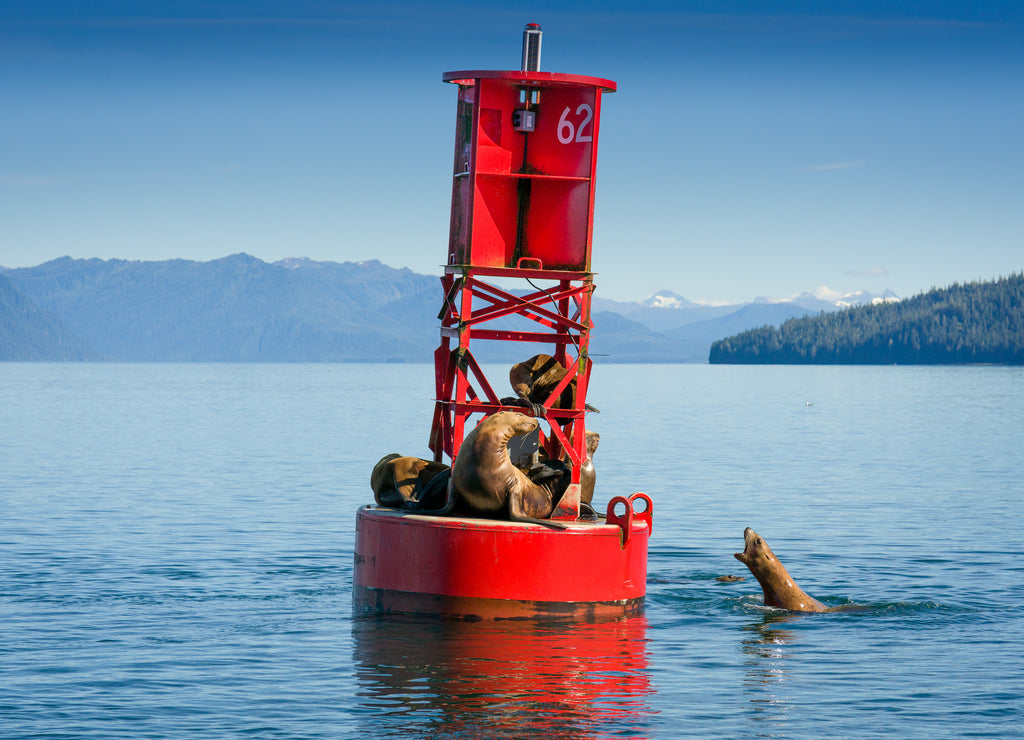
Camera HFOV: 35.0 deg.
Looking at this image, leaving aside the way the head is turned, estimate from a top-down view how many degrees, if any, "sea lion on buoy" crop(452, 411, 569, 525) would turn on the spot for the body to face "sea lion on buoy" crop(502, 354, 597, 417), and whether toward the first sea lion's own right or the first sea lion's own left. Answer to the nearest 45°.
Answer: approximately 90° to the first sea lion's own left

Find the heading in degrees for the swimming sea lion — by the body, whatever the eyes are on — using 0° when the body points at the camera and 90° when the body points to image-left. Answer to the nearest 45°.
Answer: approximately 90°

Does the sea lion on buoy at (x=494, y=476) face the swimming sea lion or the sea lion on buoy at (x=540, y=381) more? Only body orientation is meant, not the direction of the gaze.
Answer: the swimming sea lion

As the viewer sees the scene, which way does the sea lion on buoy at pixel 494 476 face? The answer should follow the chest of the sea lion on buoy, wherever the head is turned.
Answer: to the viewer's right

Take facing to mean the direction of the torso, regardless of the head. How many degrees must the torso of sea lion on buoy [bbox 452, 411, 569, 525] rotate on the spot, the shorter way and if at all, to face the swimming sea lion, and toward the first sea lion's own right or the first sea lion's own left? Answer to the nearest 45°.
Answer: approximately 45° to the first sea lion's own left

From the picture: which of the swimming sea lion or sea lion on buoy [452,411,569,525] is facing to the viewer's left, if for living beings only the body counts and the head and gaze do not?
the swimming sea lion

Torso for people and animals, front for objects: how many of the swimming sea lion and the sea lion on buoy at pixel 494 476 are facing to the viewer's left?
1

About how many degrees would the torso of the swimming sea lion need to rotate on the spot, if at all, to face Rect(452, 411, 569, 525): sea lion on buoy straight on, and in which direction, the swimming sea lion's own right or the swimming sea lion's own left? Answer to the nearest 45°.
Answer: approximately 45° to the swimming sea lion's own left

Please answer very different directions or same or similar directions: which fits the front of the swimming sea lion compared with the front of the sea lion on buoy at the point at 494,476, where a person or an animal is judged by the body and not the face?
very different directions

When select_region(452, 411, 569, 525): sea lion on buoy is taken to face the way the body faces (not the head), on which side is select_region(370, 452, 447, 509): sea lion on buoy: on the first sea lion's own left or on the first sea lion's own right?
on the first sea lion's own right

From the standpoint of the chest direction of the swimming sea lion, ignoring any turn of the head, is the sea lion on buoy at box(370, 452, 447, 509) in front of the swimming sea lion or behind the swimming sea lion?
in front
